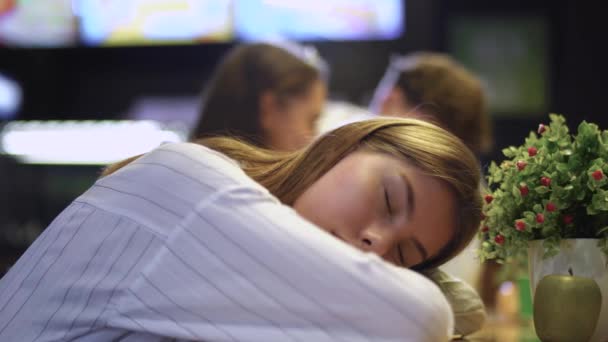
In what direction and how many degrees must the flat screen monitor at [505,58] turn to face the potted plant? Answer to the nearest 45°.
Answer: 0° — it already faces it

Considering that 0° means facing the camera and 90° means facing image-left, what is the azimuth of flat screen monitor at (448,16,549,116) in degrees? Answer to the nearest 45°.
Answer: approximately 0°

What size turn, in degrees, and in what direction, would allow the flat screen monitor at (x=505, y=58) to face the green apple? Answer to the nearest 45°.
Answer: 0° — it already faces it
